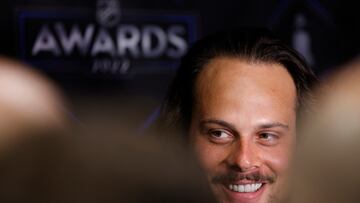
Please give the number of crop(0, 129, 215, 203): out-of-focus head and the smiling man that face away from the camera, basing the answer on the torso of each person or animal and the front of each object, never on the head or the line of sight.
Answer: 1

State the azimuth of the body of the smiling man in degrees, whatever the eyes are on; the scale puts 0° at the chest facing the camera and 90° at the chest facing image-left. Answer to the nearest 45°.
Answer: approximately 0°

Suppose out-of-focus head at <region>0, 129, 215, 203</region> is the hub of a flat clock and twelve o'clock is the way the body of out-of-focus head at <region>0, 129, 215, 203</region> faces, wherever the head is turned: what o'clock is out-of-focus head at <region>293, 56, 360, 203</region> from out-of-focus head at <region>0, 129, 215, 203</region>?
out-of-focus head at <region>293, 56, 360, 203</region> is roughly at 3 o'clock from out-of-focus head at <region>0, 129, 215, 203</region>.

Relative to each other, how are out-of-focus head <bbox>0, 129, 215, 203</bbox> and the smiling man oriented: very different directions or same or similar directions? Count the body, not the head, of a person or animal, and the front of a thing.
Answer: very different directions

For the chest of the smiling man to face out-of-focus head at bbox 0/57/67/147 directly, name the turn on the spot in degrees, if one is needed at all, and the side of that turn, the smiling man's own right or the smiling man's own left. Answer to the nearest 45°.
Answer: approximately 90° to the smiling man's own right

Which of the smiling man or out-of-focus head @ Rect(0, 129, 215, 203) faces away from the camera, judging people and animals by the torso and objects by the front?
the out-of-focus head

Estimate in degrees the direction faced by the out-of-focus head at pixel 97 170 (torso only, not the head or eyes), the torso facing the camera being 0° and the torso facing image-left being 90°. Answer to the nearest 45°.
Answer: approximately 180°
